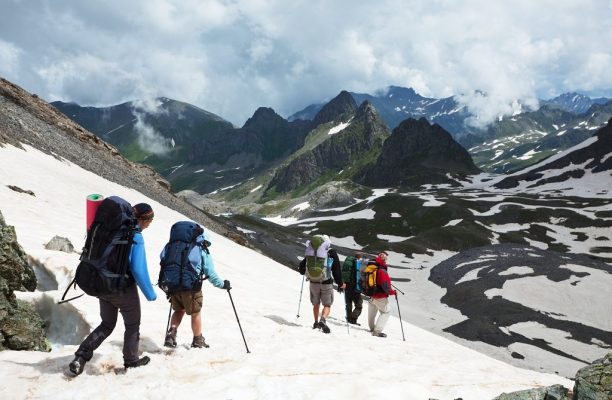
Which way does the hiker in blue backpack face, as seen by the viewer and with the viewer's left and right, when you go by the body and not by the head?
facing away from the viewer and to the right of the viewer

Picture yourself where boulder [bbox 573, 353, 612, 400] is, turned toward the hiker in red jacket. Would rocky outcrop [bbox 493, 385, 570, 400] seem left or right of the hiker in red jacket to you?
left

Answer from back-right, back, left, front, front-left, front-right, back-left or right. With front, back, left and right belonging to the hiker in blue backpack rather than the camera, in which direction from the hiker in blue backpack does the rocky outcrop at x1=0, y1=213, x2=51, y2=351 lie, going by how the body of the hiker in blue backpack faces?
back-left

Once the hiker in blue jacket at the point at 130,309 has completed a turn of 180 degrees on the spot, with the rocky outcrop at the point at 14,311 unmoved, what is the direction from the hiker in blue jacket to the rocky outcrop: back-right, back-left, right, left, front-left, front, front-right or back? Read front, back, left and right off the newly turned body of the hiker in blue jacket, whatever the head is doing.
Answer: front-right

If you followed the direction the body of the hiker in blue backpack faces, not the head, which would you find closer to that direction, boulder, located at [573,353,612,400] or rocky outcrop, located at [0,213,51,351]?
the boulder

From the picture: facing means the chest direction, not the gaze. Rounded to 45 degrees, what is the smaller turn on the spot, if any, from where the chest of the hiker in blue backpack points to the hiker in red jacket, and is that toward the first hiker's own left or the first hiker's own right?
0° — they already face them

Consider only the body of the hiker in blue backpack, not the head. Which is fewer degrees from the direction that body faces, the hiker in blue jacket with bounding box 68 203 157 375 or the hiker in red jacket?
the hiker in red jacket

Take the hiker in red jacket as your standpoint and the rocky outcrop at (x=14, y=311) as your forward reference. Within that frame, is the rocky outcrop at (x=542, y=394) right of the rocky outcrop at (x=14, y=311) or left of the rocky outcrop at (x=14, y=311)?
left

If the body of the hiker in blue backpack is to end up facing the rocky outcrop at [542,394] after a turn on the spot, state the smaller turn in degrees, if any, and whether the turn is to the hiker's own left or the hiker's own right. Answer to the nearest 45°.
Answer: approximately 90° to the hiker's own right

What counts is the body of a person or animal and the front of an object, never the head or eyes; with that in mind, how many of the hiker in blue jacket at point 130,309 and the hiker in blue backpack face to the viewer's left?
0

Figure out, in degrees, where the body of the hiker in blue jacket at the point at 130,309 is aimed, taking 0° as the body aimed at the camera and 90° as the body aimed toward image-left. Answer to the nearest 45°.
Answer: approximately 270°
